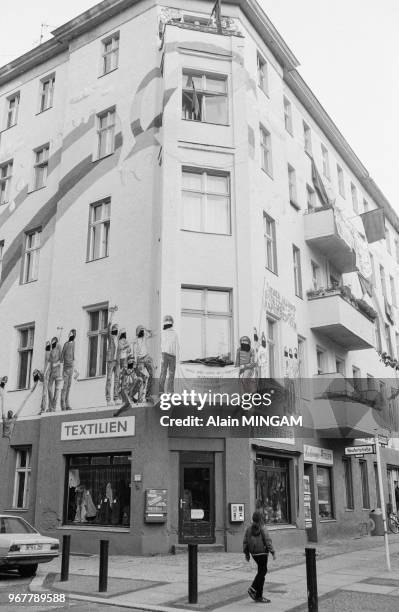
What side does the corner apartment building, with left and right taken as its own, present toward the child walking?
front

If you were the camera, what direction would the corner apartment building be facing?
facing the viewer

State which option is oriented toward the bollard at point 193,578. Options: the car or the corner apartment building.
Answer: the corner apartment building

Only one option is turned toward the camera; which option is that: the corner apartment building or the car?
the corner apartment building

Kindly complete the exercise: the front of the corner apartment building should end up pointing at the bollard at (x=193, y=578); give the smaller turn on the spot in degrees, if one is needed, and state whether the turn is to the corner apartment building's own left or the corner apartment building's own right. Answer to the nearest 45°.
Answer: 0° — it already faces it

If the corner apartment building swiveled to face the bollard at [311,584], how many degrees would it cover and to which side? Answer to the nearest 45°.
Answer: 0° — it already faces it
